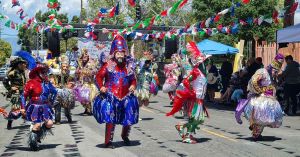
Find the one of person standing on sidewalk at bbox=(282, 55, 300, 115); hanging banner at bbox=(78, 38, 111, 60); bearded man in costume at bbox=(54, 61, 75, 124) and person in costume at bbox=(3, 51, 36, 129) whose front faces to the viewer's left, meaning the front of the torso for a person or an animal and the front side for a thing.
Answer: the person standing on sidewalk

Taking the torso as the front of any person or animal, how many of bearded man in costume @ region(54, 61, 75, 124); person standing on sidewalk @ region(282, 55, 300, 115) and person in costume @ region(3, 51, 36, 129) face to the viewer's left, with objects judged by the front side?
1

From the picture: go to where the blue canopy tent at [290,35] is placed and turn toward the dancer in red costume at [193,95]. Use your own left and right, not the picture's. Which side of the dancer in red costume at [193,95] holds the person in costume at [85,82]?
right

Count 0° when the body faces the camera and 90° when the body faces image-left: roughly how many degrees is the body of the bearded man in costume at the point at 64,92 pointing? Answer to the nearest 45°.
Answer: approximately 0°

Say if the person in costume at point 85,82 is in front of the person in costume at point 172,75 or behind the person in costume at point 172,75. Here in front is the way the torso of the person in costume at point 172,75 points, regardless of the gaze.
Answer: in front

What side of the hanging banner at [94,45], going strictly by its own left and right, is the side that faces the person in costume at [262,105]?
front

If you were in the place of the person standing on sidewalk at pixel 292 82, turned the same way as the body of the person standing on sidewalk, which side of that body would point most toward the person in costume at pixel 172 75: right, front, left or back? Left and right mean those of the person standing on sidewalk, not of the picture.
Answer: front
